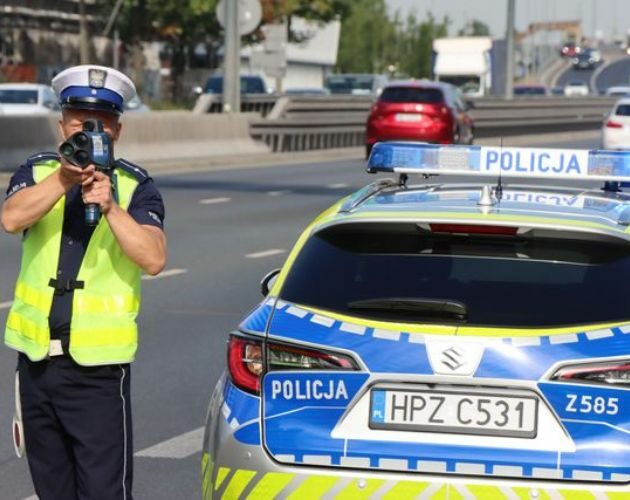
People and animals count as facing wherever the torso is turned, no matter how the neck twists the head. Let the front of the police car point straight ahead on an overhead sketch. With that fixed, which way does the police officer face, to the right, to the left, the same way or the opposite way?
the opposite way

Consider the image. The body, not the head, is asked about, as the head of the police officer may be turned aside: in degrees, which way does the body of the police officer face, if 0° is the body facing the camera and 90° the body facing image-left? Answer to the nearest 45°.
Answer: approximately 0°

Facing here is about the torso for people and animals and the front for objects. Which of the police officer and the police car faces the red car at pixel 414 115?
the police car

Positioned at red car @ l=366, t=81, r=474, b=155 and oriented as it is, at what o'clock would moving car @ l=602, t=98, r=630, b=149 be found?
The moving car is roughly at 3 o'clock from the red car.

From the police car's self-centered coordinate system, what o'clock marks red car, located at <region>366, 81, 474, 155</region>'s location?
The red car is roughly at 12 o'clock from the police car.

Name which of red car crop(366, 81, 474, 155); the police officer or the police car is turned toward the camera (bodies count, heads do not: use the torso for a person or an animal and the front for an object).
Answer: the police officer

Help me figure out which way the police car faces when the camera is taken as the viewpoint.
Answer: facing away from the viewer

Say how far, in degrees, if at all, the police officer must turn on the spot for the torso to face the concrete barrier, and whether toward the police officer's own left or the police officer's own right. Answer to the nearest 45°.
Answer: approximately 180°

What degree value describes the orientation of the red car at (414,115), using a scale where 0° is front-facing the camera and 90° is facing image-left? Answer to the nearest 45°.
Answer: approximately 180°

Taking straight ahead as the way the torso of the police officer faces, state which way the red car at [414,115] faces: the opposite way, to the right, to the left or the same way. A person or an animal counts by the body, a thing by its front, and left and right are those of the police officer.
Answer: the opposite way

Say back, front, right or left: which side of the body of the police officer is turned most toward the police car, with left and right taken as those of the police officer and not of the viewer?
left

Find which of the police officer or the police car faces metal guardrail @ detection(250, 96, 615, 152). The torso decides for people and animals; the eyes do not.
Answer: the police car
